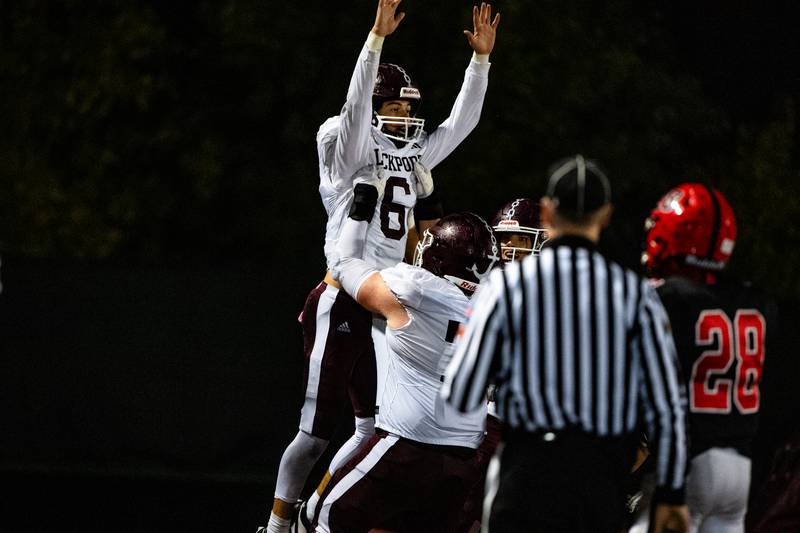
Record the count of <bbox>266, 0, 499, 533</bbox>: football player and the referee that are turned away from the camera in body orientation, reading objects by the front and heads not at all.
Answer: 1

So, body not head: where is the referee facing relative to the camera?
away from the camera

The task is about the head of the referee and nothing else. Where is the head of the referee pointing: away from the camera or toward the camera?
away from the camera

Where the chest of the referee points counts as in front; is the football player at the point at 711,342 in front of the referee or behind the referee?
in front

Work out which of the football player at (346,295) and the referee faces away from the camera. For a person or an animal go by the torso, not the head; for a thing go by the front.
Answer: the referee

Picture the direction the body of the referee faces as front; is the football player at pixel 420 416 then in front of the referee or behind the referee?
in front

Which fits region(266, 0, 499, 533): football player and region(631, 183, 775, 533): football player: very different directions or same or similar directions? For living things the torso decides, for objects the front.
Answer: very different directions

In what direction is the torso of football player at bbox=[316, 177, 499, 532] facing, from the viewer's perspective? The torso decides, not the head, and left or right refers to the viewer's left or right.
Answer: facing away from the viewer and to the left of the viewer

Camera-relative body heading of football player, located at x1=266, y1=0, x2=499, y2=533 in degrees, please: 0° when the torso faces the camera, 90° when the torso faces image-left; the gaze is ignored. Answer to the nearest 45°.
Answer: approximately 315°
